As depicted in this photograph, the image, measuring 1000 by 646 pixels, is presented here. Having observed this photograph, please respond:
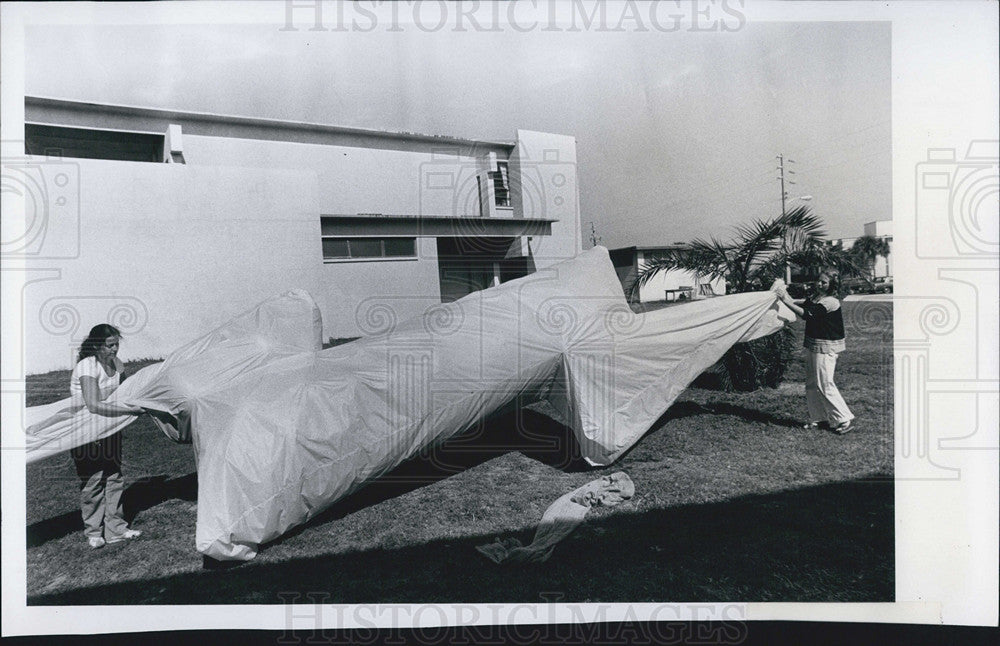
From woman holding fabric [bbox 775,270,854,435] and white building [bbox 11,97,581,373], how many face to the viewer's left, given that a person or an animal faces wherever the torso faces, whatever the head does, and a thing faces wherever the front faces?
1

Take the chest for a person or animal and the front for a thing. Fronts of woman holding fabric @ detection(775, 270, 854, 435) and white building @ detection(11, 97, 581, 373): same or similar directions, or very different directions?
very different directions

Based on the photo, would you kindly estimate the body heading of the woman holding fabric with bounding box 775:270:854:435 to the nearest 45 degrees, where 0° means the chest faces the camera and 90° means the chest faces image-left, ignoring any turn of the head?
approximately 90°

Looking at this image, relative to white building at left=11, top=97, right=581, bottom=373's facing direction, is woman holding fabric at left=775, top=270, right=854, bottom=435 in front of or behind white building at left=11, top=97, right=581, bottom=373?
in front

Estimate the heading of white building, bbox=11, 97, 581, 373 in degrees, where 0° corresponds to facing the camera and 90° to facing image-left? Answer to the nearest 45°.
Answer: approximately 315°

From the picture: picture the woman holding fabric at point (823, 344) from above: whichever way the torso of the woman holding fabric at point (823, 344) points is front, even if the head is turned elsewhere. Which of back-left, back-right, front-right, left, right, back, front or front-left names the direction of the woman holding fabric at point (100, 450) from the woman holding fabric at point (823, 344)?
front-left

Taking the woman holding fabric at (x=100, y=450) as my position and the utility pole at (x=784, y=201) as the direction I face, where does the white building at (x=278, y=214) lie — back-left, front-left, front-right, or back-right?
front-left
